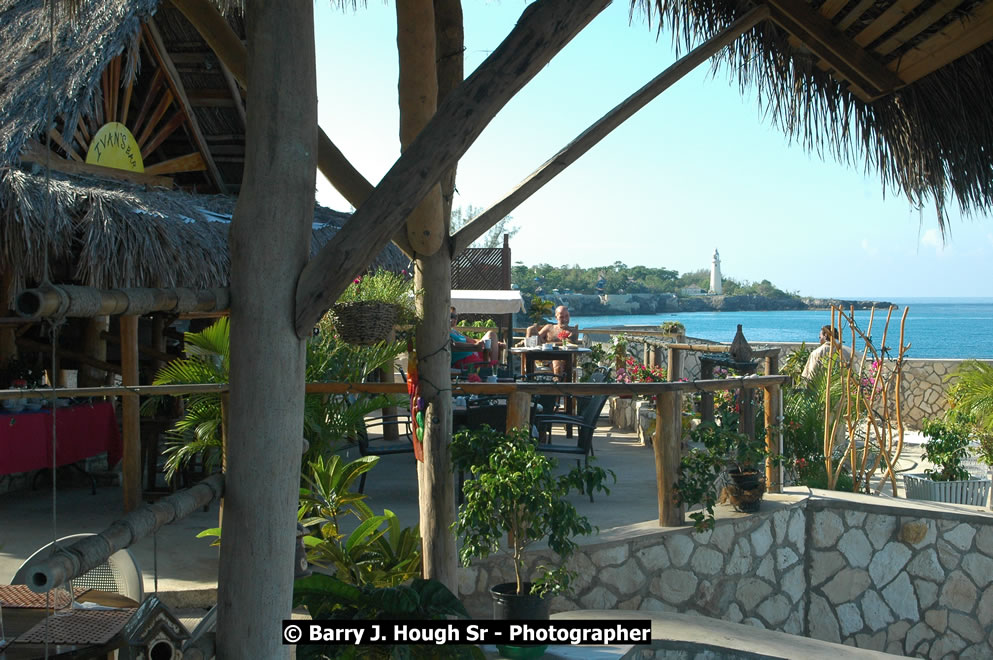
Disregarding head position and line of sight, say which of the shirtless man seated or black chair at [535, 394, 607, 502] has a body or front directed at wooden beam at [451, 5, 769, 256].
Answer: the shirtless man seated

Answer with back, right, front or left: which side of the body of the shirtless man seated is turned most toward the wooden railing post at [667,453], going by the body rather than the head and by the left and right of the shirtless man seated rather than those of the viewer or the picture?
front

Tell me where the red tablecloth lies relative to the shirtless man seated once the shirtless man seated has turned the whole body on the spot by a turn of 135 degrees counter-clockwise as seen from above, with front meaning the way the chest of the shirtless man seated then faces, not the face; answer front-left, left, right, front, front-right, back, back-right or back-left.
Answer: back

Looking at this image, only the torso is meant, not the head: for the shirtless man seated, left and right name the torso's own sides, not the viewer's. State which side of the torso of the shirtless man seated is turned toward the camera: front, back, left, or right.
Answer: front

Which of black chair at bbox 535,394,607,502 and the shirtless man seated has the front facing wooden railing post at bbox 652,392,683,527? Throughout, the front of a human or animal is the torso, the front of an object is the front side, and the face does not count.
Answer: the shirtless man seated

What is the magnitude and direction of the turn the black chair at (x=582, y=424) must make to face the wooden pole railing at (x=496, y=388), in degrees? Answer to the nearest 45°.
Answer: approximately 90° to its left

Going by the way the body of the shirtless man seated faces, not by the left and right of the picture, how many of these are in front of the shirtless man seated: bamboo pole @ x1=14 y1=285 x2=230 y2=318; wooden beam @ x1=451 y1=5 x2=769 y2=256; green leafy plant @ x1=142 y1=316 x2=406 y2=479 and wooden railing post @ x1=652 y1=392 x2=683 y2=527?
4

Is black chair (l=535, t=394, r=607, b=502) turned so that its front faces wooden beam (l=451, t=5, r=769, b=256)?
no

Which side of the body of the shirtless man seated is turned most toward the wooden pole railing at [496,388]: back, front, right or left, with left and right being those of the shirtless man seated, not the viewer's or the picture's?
front

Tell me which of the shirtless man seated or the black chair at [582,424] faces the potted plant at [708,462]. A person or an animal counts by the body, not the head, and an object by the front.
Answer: the shirtless man seated

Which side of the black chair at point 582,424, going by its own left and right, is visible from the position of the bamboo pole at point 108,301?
left

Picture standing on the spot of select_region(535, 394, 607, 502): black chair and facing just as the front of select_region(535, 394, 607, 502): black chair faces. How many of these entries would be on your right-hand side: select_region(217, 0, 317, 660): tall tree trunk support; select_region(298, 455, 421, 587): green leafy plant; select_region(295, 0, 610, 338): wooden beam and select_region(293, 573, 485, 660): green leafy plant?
0

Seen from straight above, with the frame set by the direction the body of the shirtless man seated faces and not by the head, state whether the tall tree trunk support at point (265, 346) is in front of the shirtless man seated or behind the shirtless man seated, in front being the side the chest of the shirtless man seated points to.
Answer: in front

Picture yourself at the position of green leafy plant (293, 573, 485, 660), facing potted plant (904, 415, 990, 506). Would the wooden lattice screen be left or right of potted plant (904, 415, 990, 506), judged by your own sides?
left
